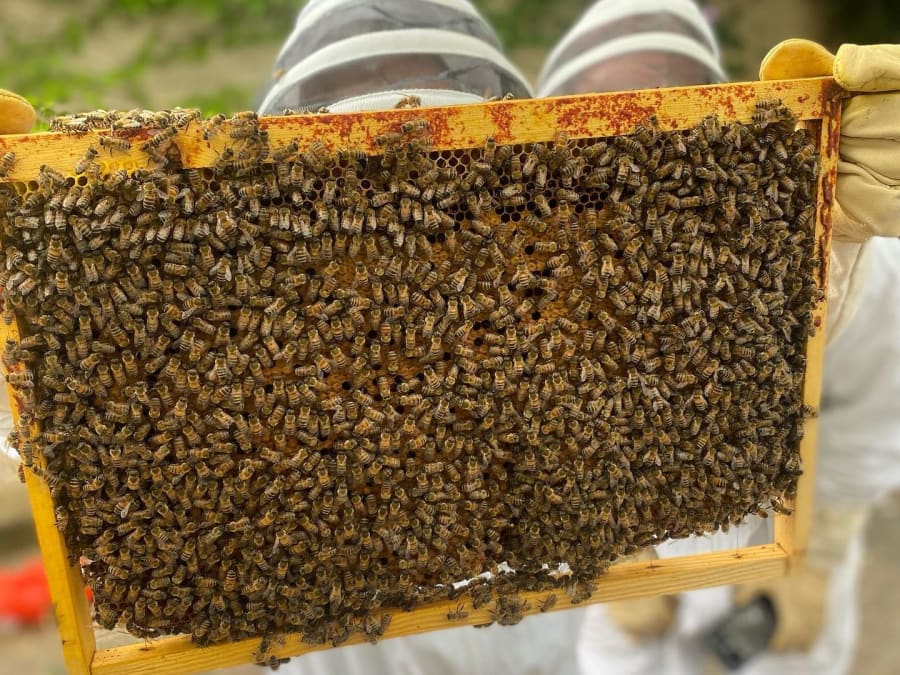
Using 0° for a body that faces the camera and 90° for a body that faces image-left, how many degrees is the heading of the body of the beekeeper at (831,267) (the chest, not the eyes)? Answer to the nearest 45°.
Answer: approximately 0°
